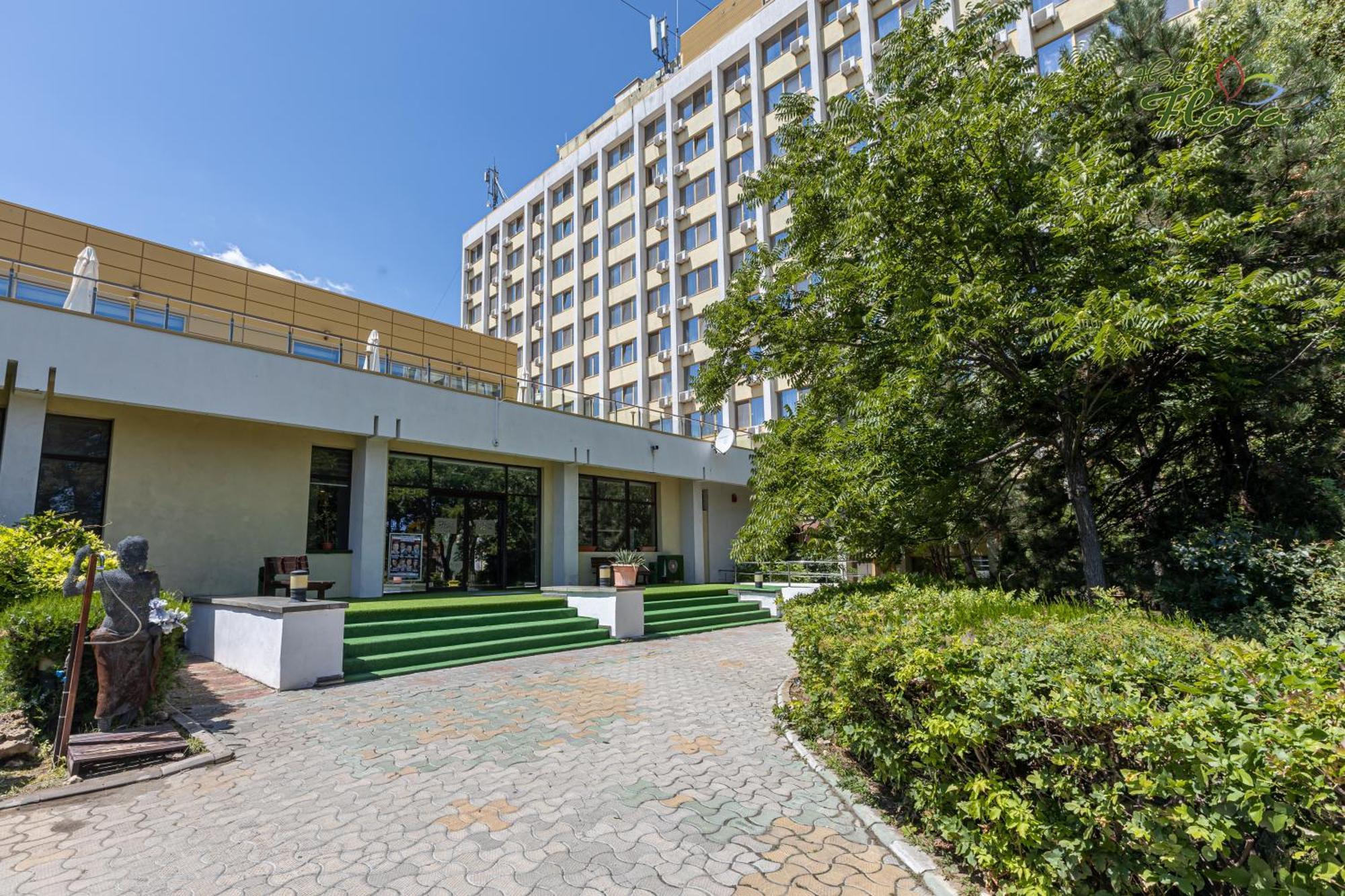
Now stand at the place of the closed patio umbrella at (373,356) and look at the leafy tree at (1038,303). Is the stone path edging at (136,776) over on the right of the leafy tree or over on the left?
right

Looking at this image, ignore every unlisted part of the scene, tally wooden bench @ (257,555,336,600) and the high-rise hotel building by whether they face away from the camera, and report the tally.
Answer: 0

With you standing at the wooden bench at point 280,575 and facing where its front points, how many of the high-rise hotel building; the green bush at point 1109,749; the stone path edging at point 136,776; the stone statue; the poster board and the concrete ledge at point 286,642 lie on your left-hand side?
2

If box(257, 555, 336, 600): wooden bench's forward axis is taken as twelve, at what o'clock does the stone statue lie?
The stone statue is roughly at 2 o'clock from the wooden bench.

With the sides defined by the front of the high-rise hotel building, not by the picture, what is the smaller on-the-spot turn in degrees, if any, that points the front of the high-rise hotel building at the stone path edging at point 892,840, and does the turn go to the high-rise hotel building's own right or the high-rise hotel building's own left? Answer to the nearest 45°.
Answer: approximately 45° to the high-rise hotel building's own left

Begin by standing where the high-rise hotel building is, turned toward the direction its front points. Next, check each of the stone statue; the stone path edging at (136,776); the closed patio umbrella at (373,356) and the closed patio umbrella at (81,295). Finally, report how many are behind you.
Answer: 0

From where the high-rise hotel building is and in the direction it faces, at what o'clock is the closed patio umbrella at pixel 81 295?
The closed patio umbrella is roughly at 11 o'clock from the high-rise hotel building.

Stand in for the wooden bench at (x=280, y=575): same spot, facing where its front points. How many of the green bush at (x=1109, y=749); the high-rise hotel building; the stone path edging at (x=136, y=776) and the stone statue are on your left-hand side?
1

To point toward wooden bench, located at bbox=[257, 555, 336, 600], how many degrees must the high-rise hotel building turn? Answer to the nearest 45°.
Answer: approximately 45° to its left

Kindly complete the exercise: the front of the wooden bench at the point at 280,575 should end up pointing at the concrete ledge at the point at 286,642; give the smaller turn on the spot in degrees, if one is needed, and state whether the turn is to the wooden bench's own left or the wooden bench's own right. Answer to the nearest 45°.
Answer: approximately 45° to the wooden bench's own right

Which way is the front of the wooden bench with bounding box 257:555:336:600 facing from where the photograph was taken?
facing the viewer and to the right of the viewer

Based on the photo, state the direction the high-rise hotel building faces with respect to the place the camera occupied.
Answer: facing the viewer and to the left of the viewer

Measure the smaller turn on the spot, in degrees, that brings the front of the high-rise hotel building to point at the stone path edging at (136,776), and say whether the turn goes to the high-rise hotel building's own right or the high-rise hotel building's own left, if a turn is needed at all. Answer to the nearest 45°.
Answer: approximately 45° to the high-rise hotel building's own left

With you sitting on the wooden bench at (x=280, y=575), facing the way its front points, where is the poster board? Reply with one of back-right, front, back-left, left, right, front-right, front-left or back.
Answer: left

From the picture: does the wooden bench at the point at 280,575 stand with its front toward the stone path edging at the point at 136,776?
no

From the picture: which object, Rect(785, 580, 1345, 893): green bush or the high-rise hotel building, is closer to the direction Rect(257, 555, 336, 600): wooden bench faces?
the green bush
